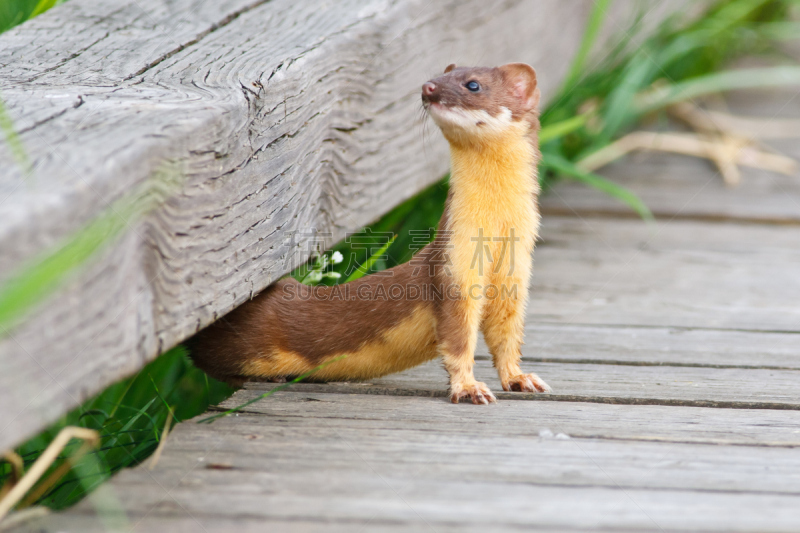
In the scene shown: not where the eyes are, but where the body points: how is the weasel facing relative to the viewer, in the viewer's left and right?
facing the viewer and to the right of the viewer

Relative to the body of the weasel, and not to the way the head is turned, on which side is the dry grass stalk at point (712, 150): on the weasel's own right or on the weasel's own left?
on the weasel's own left

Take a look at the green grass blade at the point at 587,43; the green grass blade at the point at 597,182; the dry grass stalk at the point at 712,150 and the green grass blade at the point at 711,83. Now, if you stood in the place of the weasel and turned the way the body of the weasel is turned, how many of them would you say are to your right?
0

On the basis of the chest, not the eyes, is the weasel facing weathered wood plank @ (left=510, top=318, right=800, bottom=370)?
no

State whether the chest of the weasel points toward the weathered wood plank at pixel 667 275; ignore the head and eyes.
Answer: no

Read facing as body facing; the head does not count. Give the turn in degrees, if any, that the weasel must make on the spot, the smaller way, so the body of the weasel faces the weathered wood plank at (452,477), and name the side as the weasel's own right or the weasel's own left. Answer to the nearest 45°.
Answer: approximately 45° to the weasel's own right

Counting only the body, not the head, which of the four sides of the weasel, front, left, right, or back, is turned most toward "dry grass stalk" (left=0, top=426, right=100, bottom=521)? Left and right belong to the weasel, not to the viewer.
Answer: right

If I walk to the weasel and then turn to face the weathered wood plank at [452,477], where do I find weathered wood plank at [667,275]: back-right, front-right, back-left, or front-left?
back-left

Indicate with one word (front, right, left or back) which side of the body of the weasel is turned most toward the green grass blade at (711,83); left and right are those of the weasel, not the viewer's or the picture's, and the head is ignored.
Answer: left

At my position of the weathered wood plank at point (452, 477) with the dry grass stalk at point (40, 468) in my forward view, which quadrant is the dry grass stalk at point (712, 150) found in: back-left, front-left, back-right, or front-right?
back-right

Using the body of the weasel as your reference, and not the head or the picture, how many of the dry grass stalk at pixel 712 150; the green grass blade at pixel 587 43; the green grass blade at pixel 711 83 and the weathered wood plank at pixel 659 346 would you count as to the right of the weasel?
0

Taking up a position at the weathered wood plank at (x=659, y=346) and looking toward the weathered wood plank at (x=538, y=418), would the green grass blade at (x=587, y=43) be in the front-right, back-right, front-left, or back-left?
back-right
